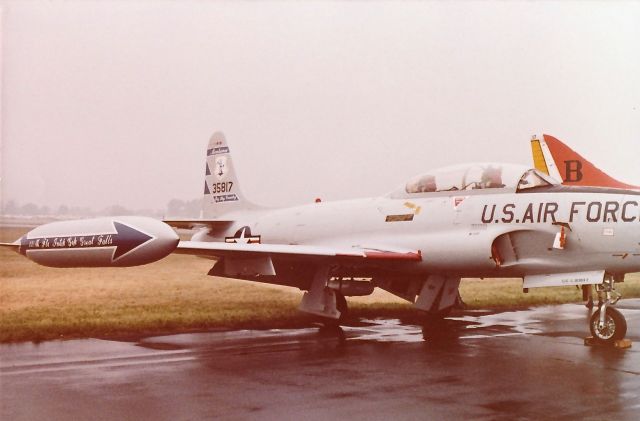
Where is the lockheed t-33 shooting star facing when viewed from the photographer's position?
facing the viewer and to the right of the viewer
